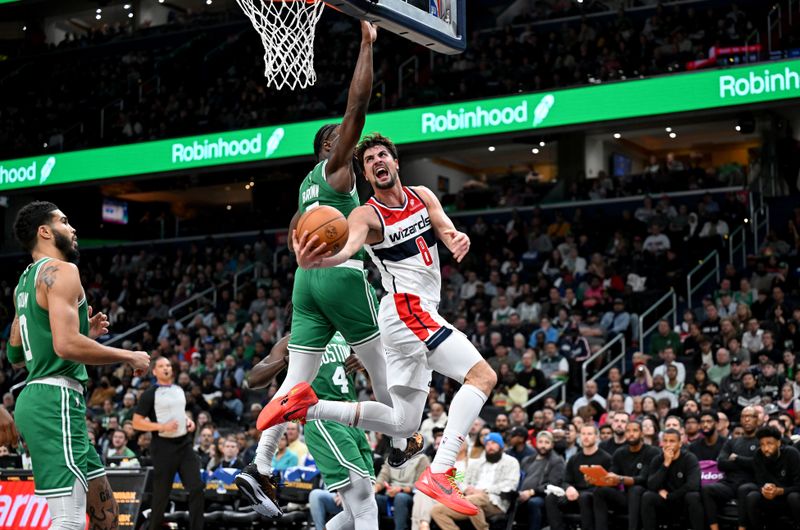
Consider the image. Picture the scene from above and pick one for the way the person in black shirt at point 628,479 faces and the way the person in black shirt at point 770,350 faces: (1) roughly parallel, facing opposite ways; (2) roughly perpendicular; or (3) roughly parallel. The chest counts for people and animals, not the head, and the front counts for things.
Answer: roughly parallel

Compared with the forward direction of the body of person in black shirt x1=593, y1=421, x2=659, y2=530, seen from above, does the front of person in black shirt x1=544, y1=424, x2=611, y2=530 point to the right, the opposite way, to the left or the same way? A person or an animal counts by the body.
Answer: the same way

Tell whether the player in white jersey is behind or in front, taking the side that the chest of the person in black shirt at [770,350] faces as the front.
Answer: in front

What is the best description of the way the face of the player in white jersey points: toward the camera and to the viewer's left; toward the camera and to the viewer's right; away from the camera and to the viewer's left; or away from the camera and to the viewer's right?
toward the camera and to the viewer's left

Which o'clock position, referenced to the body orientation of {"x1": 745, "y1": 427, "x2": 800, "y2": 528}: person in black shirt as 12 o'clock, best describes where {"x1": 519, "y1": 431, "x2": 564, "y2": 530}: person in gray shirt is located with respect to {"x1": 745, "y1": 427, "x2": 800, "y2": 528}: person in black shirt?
{"x1": 519, "y1": 431, "x2": 564, "y2": 530}: person in gray shirt is roughly at 2 o'clock from {"x1": 745, "y1": 427, "x2": 800, "y2": 528}: person in black shirt.

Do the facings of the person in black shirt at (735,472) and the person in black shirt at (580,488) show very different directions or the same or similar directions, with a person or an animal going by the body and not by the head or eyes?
same or similar directions

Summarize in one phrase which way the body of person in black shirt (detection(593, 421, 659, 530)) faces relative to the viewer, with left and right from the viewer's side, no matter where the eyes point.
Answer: facing the viewer and to the left of the viewer

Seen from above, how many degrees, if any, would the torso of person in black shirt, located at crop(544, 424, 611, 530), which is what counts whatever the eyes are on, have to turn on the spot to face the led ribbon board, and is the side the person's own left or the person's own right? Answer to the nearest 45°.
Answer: approximately 135° to the person's own right

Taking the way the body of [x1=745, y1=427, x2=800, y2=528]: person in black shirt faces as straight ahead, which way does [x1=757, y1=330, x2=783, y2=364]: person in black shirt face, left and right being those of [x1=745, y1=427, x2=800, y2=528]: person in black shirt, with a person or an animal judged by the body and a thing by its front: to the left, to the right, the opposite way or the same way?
the same way

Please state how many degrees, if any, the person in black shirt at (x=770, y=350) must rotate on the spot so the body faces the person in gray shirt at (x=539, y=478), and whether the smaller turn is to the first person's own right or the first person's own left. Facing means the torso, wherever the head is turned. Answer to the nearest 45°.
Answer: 0° — they already face them

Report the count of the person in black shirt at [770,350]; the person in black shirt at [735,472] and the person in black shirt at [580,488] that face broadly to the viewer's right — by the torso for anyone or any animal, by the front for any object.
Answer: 0

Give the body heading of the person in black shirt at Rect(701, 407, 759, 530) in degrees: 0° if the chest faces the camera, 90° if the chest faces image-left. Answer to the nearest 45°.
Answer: approximately 45°

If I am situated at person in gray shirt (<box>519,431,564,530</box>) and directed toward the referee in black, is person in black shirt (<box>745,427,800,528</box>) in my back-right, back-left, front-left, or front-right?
back-left

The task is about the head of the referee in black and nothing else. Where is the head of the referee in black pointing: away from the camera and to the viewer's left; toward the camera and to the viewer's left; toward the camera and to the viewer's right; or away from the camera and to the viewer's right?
toward the camera and to the viewer's right

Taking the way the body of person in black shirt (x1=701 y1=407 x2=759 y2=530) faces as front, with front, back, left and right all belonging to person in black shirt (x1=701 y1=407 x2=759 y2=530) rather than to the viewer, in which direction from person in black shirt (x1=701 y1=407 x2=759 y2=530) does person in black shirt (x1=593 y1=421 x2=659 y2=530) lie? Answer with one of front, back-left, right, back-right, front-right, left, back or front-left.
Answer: front-right

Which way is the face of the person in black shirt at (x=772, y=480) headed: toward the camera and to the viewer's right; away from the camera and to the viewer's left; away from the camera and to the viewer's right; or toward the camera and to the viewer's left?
toward the camera and to the viewer's left

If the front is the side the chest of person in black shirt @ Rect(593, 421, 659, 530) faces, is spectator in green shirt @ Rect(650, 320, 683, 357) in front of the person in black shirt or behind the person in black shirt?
behind

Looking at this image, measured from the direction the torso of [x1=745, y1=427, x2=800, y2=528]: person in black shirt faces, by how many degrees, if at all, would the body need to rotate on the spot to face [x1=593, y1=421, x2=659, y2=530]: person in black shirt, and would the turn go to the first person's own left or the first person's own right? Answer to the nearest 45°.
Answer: approximately 45° to the first person's own right
